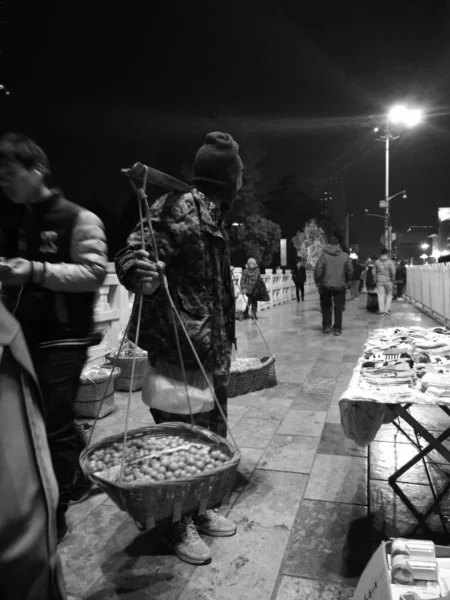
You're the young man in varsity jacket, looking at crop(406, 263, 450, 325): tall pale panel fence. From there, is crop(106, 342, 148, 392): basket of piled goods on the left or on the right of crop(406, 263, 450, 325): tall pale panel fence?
left

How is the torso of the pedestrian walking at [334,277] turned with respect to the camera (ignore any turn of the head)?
away from the camera
